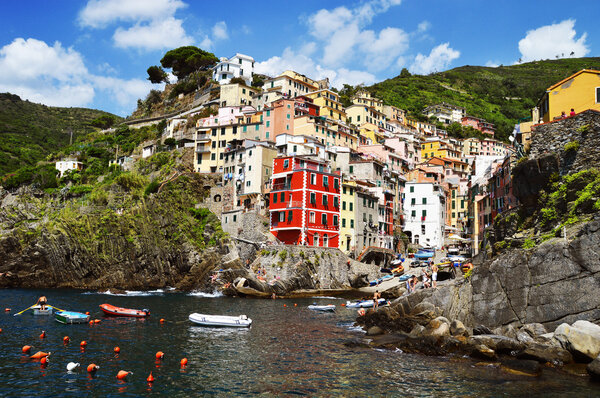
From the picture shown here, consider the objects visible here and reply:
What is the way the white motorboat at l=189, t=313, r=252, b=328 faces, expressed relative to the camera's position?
facing to the left of the viewer

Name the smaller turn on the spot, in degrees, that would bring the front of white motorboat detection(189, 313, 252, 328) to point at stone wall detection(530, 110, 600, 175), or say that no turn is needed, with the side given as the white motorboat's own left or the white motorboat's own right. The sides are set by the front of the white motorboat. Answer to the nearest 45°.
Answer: approximately 180°

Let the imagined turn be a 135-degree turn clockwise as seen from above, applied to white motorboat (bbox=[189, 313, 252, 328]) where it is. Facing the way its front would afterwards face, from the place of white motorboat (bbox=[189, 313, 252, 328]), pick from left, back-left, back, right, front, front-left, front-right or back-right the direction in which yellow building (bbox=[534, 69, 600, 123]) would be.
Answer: front-right

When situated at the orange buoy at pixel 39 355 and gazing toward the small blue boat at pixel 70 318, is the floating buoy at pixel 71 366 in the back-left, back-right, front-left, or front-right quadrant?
back-right

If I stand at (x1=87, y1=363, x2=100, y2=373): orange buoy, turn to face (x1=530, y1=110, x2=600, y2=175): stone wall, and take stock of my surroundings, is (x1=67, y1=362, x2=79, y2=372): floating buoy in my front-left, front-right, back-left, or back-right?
back-left

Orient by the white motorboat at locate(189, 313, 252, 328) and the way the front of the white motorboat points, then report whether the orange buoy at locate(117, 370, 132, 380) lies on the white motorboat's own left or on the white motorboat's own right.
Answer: on the white motorboat's own left
